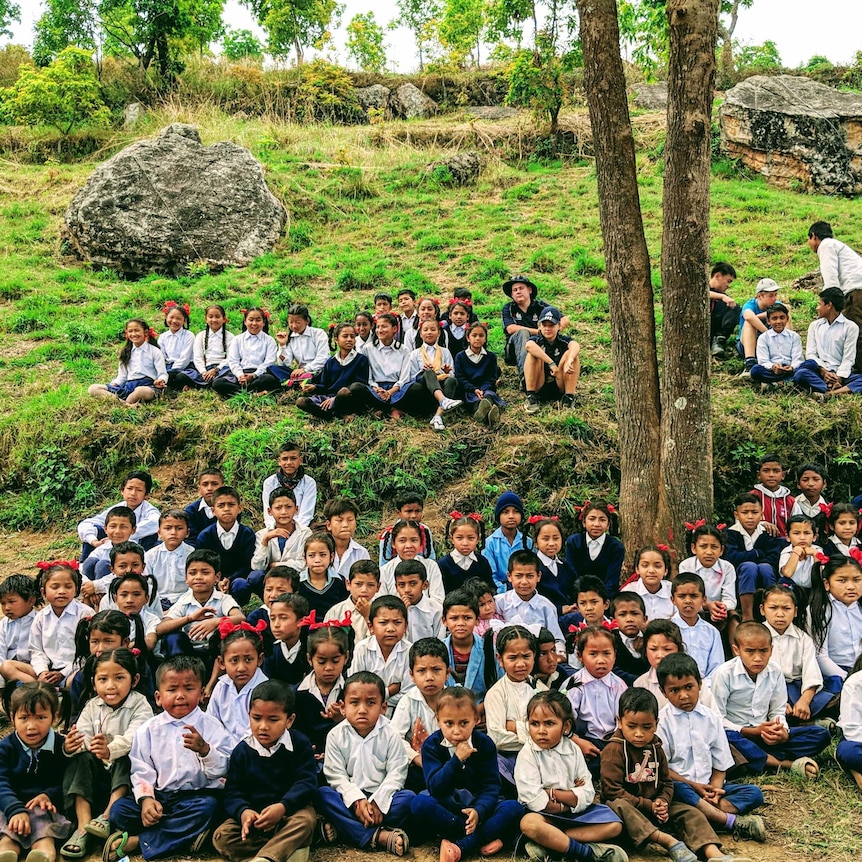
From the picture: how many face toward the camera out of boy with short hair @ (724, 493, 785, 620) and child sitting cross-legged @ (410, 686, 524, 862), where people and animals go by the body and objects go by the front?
2

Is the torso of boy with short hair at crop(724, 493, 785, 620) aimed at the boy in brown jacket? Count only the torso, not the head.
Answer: yes

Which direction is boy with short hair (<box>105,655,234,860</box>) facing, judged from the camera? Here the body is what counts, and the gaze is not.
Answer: toward the camera

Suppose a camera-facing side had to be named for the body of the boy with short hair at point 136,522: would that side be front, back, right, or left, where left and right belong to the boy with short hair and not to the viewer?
front

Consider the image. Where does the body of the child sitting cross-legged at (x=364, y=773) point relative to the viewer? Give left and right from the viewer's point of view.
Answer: facing the viewer

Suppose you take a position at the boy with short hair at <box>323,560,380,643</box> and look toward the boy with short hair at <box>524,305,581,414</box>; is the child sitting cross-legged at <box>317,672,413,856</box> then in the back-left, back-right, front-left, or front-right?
back-right

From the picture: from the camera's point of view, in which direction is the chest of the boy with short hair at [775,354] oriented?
toward the camera

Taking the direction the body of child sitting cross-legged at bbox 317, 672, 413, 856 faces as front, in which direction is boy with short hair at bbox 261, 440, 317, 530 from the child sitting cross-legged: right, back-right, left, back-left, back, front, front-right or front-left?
back
